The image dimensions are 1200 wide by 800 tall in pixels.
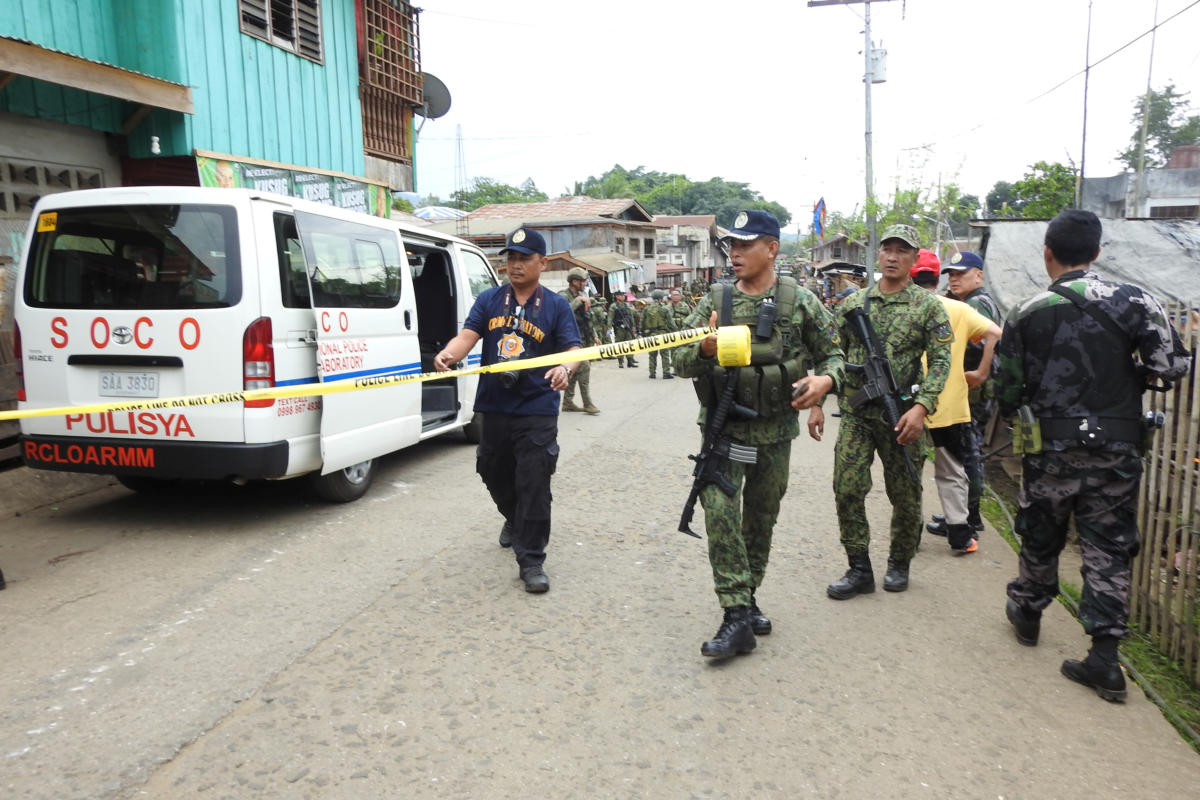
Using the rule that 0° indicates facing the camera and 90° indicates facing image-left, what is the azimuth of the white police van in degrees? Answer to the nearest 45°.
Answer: approximately 225°

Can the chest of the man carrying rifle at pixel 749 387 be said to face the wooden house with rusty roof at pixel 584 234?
no

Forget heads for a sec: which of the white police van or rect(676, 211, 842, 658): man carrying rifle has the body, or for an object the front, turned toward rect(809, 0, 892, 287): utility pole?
the white police van

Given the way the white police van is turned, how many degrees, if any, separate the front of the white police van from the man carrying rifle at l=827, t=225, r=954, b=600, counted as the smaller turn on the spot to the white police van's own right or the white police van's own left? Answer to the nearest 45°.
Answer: approximately 90° to the white police van's own right

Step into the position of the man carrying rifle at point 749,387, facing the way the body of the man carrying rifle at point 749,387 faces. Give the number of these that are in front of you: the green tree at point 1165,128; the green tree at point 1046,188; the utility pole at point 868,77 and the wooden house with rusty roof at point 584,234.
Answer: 0

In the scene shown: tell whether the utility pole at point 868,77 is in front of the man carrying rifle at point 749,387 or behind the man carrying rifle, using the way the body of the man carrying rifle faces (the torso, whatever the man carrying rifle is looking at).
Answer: behind

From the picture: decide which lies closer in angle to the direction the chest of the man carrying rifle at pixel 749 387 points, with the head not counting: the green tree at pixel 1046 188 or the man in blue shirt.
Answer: the man in blue shirt

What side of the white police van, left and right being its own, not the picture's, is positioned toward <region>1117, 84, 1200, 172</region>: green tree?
front

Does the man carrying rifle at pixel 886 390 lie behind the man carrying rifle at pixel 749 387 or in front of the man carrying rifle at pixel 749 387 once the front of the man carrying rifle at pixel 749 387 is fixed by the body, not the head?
behind

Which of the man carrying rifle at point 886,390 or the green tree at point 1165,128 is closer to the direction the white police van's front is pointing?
the green tree

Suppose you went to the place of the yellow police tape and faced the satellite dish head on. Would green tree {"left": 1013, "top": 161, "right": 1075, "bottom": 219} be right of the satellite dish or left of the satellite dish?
right

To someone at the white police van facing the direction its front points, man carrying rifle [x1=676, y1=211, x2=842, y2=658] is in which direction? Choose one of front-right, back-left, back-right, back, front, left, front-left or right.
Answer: right

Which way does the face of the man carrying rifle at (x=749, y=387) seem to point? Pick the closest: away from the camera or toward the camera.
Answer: toward the camera

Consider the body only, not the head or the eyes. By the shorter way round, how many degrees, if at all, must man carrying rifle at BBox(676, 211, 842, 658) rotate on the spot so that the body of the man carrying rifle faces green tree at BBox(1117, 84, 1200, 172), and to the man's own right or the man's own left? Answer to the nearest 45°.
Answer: approximately 180°

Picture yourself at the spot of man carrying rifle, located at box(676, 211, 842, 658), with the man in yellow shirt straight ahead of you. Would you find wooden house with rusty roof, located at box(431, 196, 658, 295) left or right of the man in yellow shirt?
left

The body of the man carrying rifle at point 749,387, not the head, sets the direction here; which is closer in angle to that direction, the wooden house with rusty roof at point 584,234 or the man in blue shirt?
the man in blue shirt

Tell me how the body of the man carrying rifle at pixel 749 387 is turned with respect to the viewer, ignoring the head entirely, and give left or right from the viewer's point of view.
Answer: facing the viewer and to the left of the viewer
